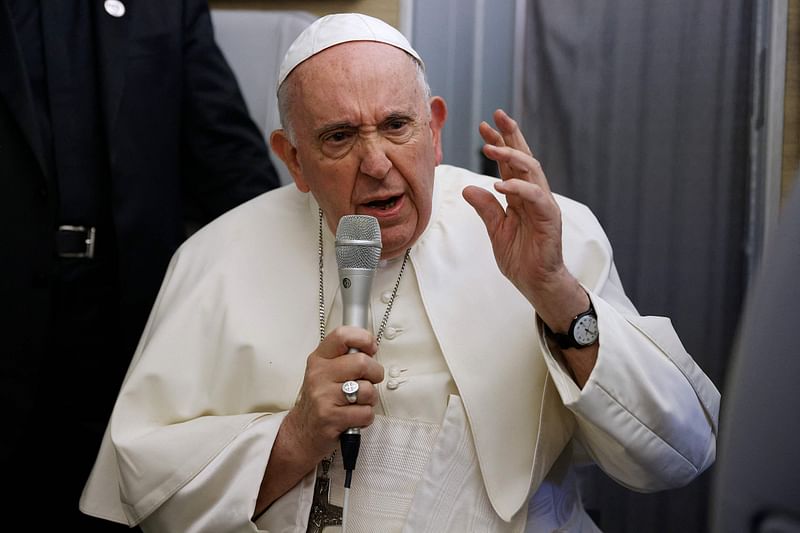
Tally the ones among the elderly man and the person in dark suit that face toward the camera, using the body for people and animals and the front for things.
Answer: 2

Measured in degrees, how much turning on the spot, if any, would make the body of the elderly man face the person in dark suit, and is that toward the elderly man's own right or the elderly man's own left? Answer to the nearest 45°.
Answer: approximately 135° to the elderly man's own right

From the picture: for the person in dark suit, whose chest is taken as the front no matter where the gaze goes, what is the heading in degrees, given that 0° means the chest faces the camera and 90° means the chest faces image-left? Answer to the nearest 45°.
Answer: approximately 0°

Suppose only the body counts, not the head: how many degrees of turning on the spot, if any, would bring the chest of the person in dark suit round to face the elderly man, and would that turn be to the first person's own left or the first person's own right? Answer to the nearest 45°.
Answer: approximately 45° to the first person's own left

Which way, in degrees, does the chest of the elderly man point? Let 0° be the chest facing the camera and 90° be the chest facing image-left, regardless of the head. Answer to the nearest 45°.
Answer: approximately 0°
